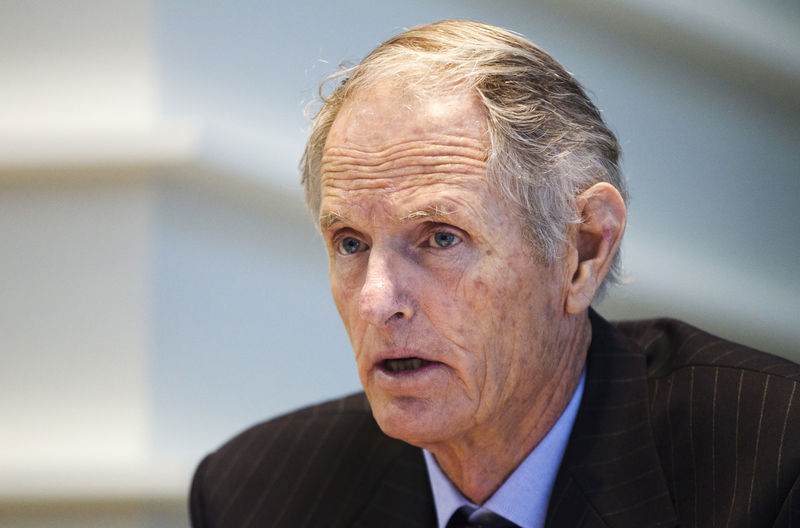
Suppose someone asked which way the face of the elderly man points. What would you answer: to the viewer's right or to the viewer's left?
to the viewer's left

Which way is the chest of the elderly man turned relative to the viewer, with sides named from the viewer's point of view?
facing the viewer and to the left of the viewer
